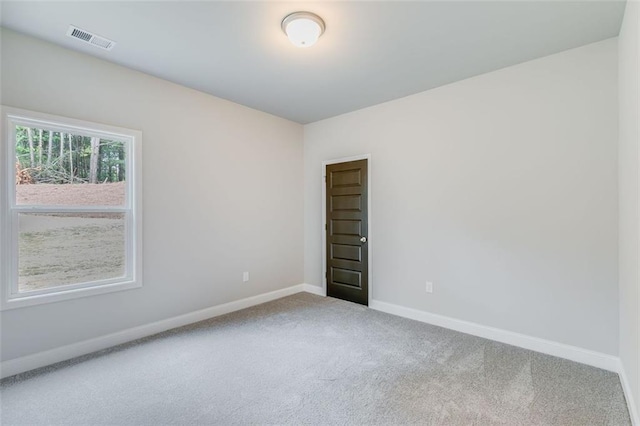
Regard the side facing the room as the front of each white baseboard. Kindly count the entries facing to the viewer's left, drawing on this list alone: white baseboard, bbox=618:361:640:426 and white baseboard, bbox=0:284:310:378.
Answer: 1

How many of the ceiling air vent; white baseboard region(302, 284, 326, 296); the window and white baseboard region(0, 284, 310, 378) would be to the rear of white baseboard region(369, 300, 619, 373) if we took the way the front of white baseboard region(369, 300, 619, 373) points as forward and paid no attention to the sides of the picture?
0

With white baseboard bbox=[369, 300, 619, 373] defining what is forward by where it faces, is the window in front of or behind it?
in front

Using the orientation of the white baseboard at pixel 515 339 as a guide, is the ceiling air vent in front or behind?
in front

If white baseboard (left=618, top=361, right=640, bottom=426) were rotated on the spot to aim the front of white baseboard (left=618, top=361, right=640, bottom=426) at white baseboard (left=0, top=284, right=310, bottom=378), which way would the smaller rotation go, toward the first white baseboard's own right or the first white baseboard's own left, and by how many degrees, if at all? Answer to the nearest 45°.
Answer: approximately 45° to the first white baseboard's own left

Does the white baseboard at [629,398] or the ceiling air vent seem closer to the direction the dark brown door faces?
the ceiling air vent

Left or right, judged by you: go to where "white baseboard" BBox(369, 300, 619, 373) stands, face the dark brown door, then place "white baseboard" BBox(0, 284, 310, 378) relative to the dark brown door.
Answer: left

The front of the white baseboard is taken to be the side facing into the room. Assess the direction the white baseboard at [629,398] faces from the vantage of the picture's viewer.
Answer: facing to the left of the viewer

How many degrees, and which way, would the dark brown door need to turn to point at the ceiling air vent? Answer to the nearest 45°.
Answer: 0° — it already faces it

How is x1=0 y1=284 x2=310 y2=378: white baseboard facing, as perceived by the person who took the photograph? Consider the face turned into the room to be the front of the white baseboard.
facing the viewer and to the right of the viewer

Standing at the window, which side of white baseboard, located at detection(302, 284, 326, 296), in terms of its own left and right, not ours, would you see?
front
